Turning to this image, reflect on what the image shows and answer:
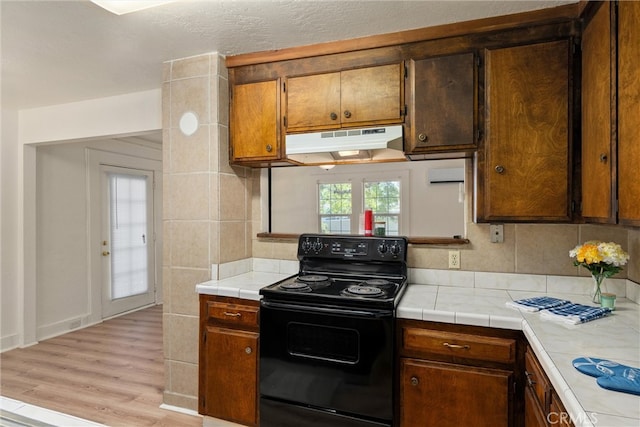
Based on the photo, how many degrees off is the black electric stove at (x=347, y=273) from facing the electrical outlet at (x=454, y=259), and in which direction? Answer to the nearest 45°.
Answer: approximately 90° to its left

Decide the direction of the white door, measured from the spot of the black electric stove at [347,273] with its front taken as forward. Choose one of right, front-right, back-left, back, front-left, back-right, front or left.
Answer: back-right

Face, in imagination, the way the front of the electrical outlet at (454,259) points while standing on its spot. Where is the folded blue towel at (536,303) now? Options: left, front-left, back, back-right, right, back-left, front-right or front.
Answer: front-left

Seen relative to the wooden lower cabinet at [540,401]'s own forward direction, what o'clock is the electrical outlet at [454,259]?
The electrical outlet is roughly at 2 o'clock from the wooden lower cabinet.

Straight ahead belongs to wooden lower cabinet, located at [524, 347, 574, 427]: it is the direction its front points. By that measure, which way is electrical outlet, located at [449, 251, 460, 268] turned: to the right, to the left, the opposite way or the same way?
to the left

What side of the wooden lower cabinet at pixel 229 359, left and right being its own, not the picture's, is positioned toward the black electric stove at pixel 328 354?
left

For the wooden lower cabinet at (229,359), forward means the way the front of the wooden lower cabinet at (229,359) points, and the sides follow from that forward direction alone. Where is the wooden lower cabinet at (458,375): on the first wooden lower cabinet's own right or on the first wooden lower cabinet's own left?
on the first wooden lower cabinet's own left

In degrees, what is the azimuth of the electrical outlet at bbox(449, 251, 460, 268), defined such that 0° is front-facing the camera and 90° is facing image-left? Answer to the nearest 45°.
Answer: approximately 0°

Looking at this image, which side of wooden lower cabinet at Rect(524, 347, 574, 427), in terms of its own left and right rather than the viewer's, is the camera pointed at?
left
